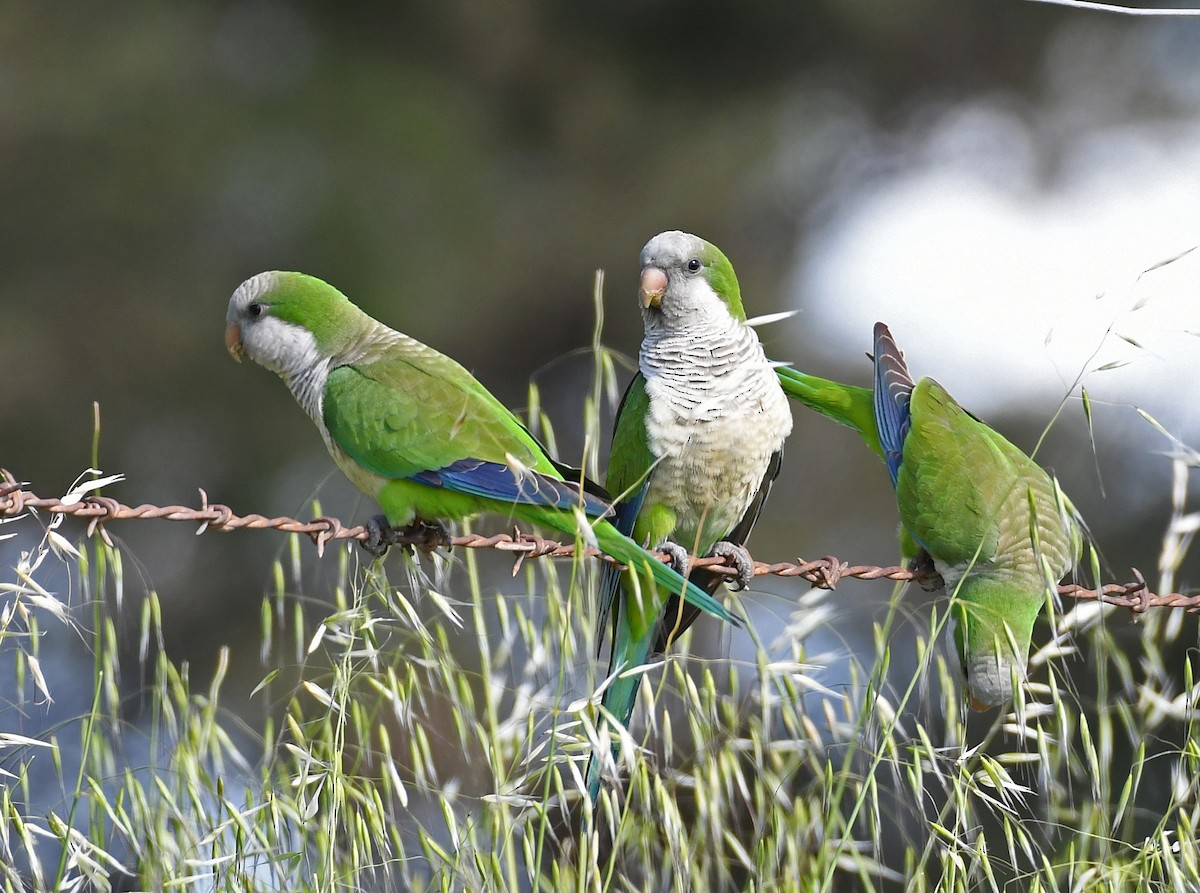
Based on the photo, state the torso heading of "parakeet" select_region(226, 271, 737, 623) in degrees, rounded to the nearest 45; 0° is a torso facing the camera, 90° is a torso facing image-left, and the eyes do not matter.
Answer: approximately 90°

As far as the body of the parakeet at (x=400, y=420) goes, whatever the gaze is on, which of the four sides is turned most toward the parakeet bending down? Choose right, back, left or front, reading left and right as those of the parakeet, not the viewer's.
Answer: back

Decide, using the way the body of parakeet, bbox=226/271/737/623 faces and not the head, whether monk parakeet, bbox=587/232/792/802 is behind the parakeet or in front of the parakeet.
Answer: behind
